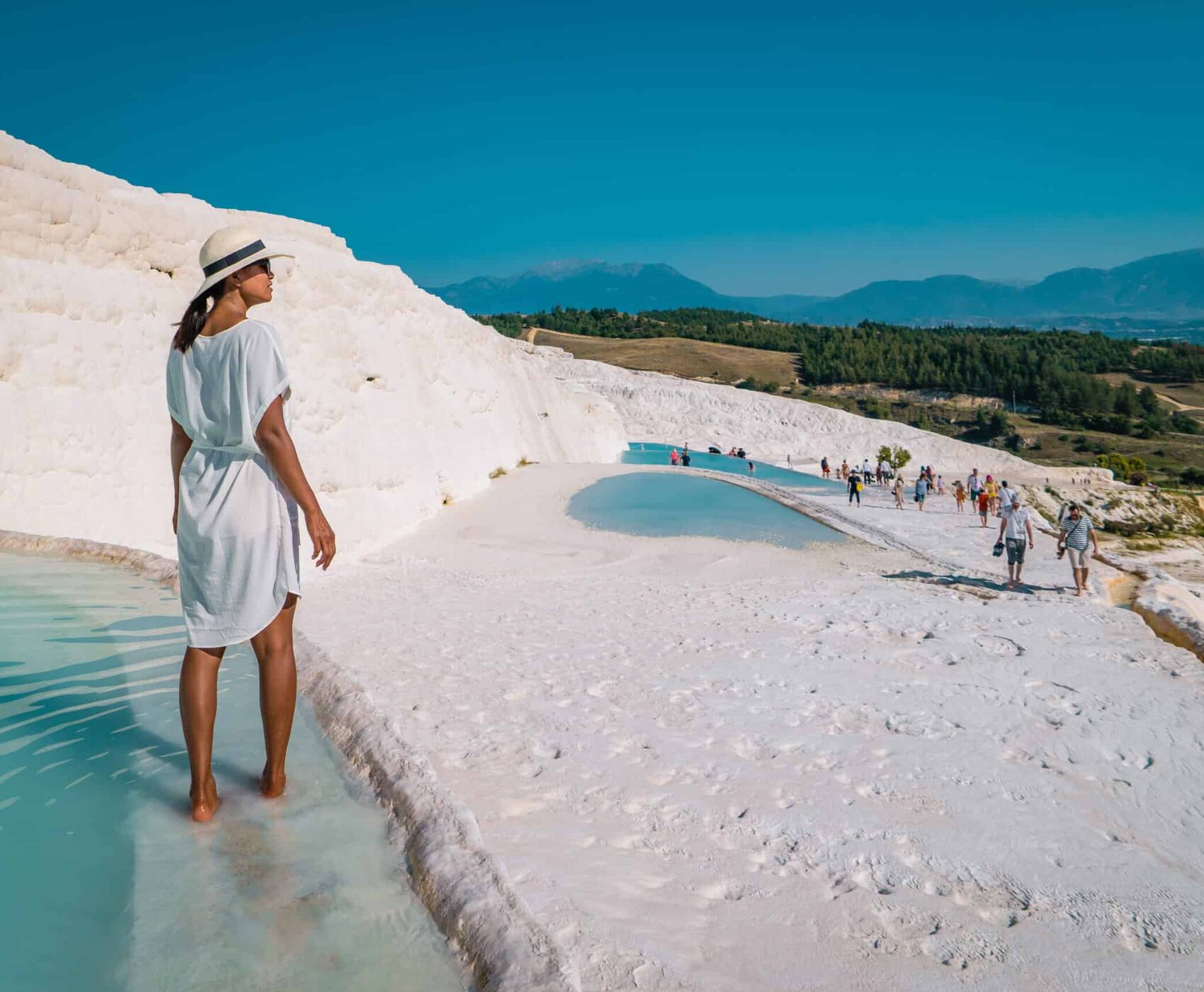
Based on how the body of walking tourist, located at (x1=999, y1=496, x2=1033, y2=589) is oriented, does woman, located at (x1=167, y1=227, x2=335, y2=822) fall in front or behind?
in front

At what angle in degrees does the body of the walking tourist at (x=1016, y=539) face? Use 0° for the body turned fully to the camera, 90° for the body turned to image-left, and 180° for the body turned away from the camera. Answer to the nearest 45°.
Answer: approximately 0°

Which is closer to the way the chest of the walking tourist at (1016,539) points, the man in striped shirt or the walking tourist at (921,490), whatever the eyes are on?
the man in striped shirt

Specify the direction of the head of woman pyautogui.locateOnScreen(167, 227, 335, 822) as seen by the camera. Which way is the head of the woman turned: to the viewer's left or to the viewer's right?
to the viewer's right

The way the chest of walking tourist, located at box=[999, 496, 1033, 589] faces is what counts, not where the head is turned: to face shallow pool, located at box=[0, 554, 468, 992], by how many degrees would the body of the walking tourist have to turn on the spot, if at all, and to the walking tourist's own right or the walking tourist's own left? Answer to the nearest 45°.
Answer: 0° — they already face it

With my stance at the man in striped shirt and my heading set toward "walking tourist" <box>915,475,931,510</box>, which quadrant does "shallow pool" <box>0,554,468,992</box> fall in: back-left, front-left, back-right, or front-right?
back-left

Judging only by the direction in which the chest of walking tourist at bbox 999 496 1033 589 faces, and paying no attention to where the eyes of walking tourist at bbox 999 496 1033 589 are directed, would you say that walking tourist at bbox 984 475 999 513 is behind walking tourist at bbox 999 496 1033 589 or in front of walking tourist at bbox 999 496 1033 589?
behind

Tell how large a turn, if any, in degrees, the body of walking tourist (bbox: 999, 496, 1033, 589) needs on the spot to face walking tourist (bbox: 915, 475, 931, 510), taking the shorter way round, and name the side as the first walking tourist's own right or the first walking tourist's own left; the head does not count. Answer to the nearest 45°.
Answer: approximately 180°

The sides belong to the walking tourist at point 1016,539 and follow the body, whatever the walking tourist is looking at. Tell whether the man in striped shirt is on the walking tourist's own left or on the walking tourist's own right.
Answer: on the walking tourist's own left

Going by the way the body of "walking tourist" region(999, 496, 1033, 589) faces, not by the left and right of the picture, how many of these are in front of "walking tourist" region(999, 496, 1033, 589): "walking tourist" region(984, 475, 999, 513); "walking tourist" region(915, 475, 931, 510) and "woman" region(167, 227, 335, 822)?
1
